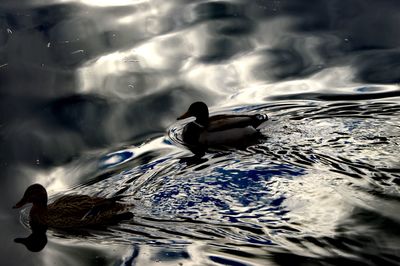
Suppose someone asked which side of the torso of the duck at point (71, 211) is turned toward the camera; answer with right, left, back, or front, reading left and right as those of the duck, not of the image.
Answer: left

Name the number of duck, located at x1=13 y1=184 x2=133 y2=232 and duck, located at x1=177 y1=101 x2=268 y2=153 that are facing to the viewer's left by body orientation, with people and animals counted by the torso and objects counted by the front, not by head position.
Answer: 2

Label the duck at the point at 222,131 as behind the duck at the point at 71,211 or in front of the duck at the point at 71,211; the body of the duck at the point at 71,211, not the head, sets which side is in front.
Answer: behind

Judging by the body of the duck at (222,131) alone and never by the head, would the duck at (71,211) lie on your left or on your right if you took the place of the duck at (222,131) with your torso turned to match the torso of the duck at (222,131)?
on your left

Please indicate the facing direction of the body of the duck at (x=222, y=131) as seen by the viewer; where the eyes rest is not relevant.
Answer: to the viewer's left
